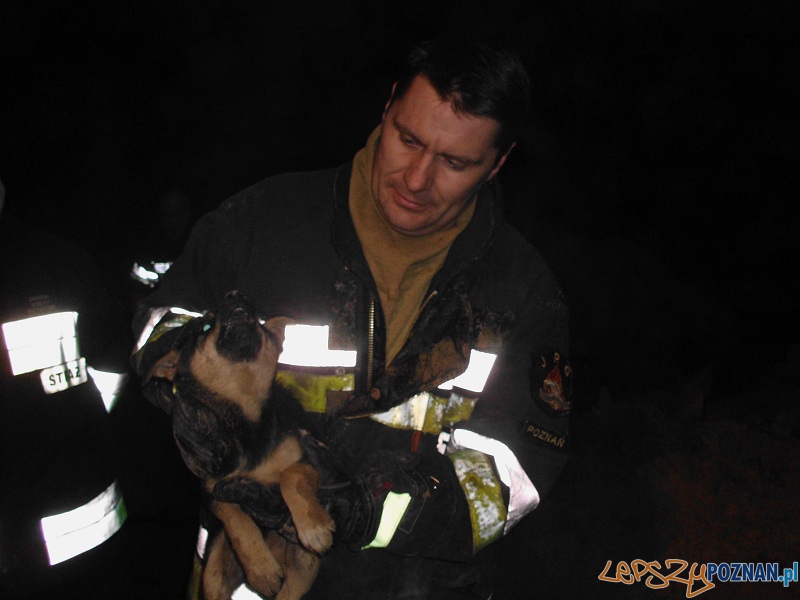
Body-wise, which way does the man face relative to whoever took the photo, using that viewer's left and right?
facing the viewer and to the left of the viewer

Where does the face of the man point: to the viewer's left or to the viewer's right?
to the viewer's left
